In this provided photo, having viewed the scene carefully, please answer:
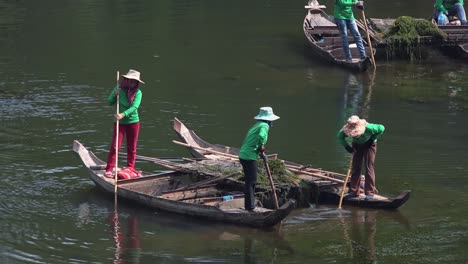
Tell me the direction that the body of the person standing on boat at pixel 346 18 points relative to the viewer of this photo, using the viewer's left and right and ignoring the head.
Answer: facing the viewer and to the right of the viewer

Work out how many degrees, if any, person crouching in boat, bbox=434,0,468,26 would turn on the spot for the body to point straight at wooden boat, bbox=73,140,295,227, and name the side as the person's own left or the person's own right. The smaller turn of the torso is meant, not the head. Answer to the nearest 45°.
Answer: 0° — they already face it

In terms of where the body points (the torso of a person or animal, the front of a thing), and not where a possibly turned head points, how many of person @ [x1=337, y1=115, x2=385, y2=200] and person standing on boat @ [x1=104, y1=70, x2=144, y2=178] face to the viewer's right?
0

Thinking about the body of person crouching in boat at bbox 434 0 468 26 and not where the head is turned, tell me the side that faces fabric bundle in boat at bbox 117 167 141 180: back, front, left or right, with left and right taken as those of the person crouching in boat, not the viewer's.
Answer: front

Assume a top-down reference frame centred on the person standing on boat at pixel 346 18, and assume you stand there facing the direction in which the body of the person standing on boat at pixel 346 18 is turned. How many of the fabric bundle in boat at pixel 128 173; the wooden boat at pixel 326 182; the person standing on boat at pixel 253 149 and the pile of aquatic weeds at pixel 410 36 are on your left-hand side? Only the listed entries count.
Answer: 1

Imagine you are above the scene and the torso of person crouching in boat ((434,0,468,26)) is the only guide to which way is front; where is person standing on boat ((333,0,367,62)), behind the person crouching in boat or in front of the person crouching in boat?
in front

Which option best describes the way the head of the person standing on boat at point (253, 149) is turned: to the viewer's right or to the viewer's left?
to the viewer's right

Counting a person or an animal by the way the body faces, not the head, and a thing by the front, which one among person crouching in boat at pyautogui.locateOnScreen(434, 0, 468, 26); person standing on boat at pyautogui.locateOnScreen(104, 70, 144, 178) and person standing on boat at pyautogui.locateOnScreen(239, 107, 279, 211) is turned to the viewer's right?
person standing on boat at pyautogui.locateOnScreen(239, 107, 279, 211)

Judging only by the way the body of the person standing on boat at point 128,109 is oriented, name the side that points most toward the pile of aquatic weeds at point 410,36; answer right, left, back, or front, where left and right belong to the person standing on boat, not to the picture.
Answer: back

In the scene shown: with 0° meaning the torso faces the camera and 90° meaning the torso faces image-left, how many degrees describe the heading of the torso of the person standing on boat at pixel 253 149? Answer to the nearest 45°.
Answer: approximately 270°

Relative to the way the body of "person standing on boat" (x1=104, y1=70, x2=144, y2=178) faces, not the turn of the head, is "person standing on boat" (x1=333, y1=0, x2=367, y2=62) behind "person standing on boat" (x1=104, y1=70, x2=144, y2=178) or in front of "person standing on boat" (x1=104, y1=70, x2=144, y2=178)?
behind
